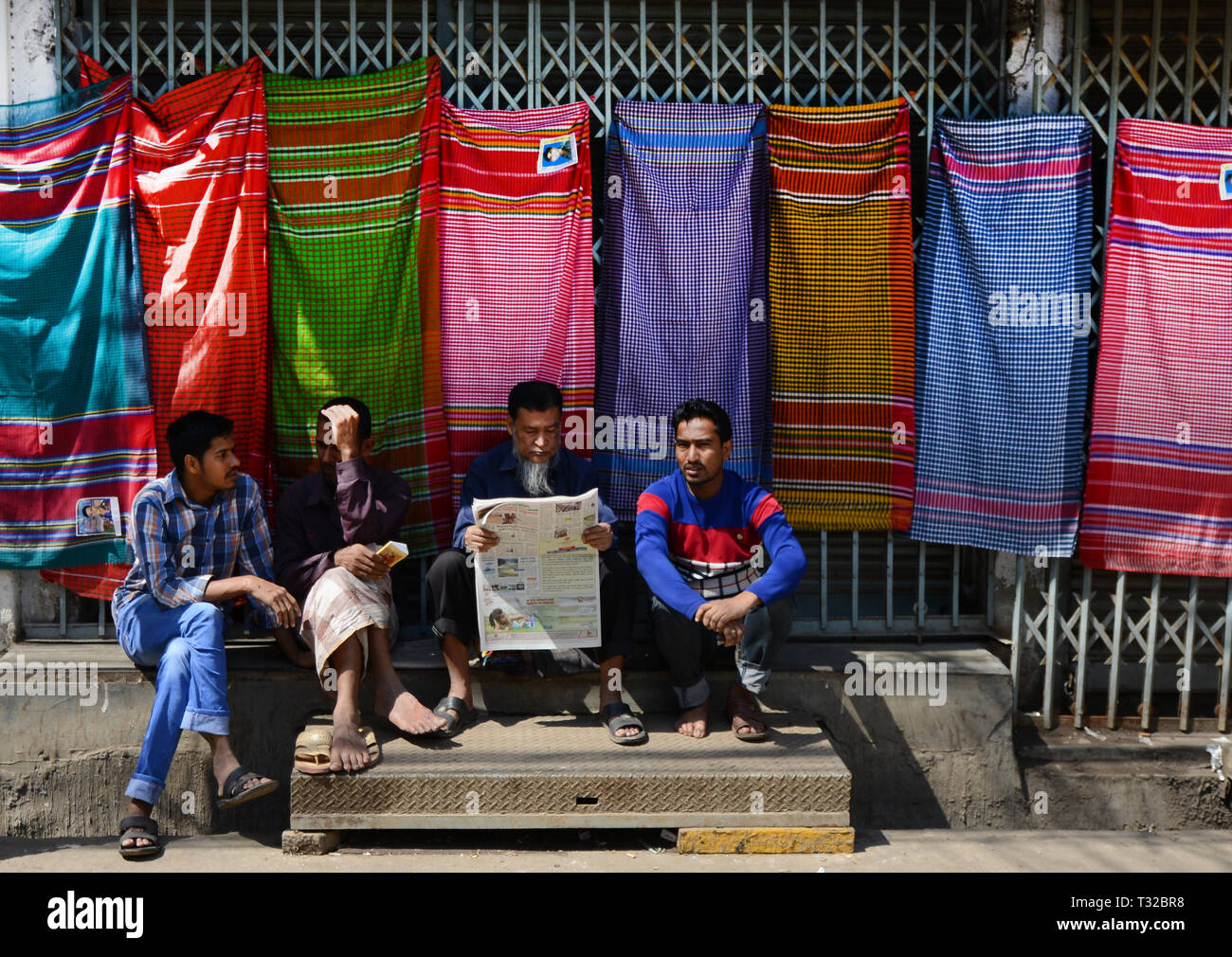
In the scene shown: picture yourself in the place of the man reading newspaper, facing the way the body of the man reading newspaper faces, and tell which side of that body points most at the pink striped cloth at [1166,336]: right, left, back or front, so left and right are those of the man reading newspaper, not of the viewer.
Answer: left

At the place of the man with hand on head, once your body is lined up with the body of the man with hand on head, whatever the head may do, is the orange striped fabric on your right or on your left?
on your left

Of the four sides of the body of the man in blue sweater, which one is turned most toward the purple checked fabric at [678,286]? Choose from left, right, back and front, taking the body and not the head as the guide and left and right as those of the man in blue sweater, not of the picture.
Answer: back

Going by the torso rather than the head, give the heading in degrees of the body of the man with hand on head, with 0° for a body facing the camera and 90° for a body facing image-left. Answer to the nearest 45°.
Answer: approximately 0°

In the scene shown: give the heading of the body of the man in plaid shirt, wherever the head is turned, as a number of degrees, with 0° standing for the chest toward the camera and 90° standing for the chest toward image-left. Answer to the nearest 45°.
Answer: approximately 315°
